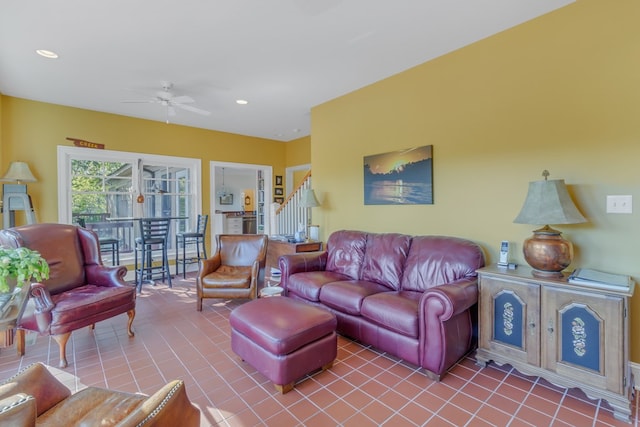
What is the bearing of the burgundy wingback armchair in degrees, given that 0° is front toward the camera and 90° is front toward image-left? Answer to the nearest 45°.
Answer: approximately 315°

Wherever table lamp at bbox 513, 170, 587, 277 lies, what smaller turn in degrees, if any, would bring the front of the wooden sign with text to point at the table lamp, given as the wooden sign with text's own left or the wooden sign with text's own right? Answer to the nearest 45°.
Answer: approximately 45° to the wooden sign with text's own left

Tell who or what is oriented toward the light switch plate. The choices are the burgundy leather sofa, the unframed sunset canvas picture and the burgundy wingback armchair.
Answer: the burgundy wingback armchair

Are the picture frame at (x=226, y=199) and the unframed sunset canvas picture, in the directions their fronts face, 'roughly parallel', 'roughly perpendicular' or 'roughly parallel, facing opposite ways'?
roughly perpendicular

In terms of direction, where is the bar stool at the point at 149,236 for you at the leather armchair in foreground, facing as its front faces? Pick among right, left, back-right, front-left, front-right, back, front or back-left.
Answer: front-left

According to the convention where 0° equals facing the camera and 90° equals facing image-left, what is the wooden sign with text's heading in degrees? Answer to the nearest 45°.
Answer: approximately 0°

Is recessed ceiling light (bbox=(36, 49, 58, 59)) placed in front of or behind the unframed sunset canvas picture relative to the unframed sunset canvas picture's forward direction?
in front

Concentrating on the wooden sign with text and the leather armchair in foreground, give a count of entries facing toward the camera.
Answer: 1

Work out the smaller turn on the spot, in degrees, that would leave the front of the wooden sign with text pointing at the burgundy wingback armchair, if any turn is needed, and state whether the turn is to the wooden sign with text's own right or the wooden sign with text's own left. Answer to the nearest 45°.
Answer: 0° — it already faces it

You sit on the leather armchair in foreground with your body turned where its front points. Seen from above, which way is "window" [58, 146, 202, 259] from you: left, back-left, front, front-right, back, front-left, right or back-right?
front-left

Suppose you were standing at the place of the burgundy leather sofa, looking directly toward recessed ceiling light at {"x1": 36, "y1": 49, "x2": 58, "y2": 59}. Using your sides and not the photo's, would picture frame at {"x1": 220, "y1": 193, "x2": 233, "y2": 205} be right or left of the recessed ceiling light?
right

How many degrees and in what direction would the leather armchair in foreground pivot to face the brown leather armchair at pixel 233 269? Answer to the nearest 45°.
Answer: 0° — it already faces it
